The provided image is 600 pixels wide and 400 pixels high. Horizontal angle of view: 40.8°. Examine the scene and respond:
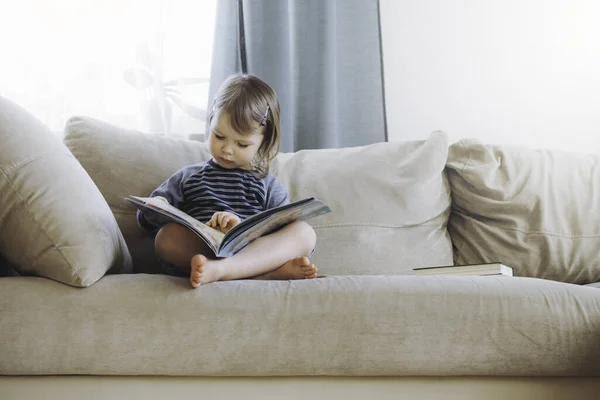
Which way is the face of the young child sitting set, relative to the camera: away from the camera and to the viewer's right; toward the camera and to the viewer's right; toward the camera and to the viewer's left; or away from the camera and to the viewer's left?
toward the camera and to the viewer's left

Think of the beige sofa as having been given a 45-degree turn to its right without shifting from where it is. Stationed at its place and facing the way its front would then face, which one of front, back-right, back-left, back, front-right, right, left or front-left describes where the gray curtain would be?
back-right

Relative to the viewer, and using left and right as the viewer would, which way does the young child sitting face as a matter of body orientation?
facing the viewer

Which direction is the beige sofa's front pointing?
toward the camera
